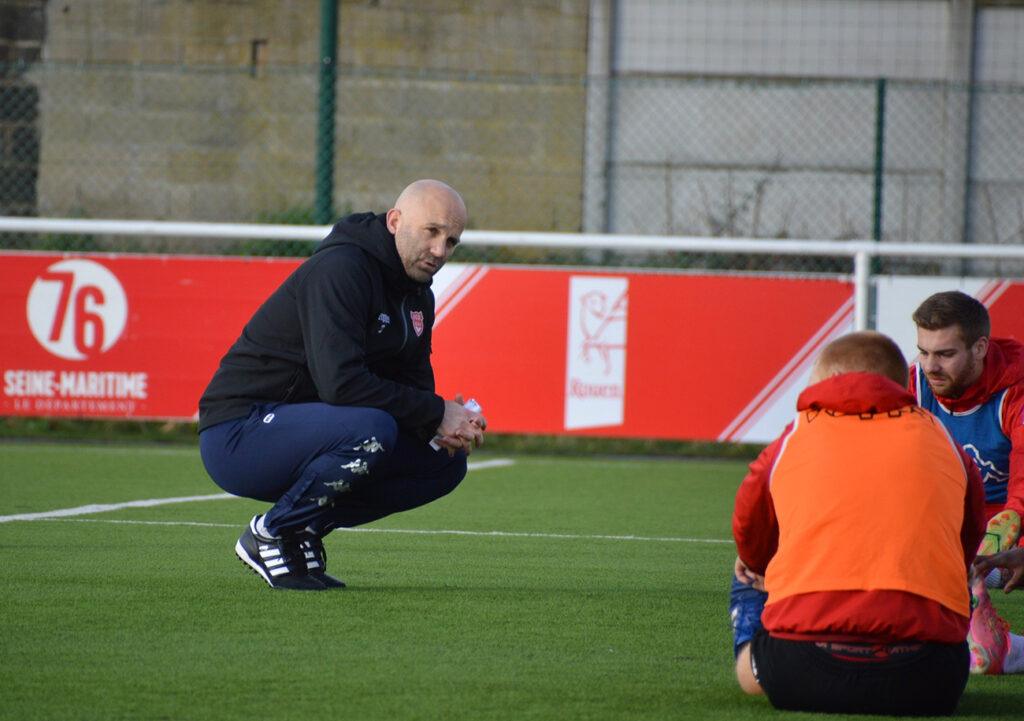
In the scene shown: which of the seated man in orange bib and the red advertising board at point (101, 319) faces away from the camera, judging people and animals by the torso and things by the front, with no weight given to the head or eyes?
the seated man in orange bib

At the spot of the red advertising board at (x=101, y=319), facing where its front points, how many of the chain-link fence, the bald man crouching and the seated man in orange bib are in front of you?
2

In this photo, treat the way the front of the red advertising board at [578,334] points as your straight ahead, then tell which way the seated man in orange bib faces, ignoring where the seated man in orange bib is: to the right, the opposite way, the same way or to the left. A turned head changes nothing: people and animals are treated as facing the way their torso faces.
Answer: the opposite way

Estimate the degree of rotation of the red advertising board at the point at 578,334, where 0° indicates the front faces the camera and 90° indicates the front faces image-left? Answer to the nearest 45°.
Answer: approximately 0°

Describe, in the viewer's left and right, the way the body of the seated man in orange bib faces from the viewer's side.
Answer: facing away from the viewer

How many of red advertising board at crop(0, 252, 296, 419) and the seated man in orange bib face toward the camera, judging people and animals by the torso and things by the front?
1

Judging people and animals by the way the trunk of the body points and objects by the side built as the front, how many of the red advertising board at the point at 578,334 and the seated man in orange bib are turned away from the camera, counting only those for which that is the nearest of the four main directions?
1
